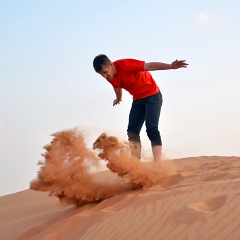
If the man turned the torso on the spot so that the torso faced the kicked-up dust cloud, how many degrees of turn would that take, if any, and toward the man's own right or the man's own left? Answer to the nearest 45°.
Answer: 0° — they already face it

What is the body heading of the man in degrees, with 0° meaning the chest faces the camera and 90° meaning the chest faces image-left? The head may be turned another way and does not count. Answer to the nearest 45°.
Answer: approximately 45°
